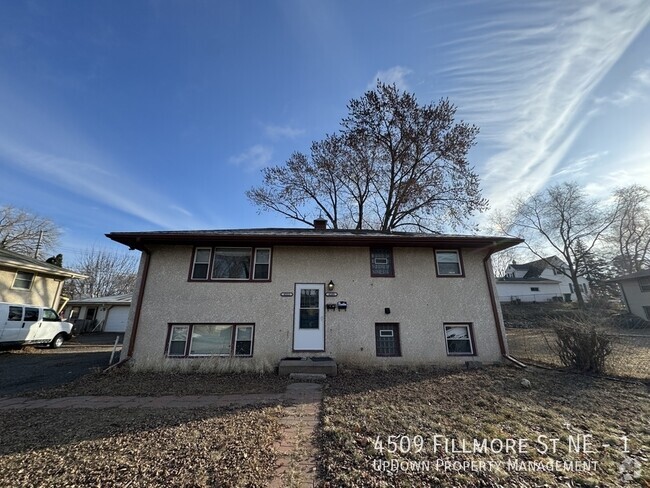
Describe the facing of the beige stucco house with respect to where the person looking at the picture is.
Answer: facing the viewer

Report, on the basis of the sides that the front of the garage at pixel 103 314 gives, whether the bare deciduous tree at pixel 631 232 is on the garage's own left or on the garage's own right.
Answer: on the garage's own left

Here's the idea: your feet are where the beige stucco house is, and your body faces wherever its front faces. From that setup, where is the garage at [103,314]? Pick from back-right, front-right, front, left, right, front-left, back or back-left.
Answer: back-right

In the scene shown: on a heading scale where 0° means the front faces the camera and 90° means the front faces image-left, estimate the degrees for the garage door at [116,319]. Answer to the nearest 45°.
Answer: approximately 0°

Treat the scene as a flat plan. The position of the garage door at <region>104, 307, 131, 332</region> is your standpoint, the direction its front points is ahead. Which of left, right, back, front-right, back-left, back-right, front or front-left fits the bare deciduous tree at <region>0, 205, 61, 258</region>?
back-right

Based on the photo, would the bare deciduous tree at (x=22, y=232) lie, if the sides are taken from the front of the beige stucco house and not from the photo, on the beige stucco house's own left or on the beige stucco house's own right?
on the beige stucco house's own right

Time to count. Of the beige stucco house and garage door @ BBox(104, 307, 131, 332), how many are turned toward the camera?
2

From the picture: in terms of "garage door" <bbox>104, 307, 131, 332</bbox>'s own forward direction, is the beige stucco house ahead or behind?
ahead

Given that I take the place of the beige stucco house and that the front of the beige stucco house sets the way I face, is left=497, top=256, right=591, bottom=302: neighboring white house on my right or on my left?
on my left

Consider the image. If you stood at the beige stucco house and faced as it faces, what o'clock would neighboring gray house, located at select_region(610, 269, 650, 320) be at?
The neighboring gray house is roughly at 8 o'clock from the beige stucco house.

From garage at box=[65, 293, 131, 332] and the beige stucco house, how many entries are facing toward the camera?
2

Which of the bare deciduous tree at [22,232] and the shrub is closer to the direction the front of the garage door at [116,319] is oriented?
the shrub

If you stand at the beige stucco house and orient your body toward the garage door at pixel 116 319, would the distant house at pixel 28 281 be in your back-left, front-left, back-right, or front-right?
front-left
